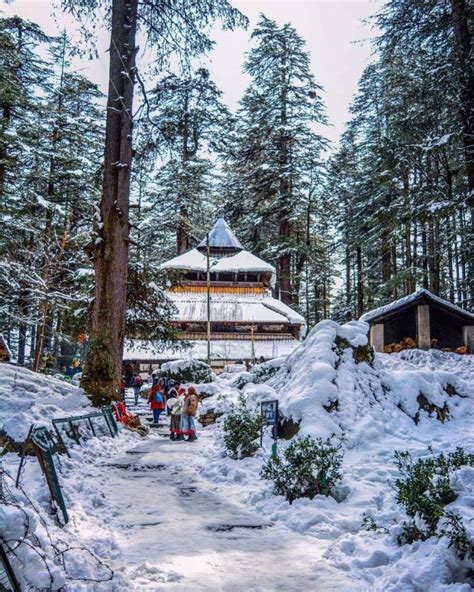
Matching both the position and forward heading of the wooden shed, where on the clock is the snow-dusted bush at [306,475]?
The snow-dusted bush is roughly at 12 o'clock from the wooden shed.

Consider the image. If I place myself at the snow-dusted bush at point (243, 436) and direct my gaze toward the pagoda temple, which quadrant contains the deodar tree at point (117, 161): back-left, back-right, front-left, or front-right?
front-left

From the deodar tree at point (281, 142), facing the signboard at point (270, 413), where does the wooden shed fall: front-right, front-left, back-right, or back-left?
front-left

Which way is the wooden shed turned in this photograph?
toward the camera

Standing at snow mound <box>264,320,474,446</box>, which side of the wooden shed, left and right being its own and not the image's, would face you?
front

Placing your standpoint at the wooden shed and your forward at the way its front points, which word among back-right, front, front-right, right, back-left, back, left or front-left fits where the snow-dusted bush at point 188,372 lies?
right

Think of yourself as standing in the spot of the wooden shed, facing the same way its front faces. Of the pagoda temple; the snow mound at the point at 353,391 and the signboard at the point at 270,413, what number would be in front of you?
2

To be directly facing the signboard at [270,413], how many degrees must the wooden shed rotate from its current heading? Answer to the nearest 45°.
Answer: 0° — it already faces it

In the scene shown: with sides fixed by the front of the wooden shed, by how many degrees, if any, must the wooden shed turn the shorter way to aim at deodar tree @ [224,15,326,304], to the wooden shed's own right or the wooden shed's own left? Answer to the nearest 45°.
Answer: approximately 135° to the wooden shed's own right

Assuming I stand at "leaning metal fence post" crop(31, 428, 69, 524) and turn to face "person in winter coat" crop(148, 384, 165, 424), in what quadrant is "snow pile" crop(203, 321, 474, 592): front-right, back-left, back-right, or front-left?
front-right
